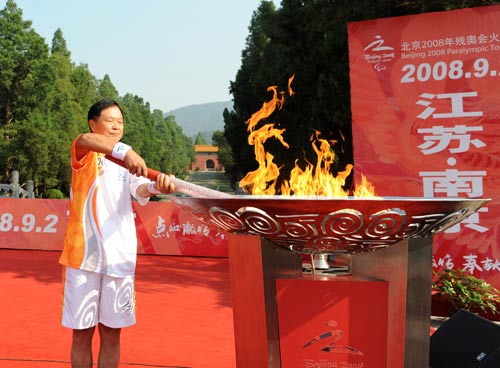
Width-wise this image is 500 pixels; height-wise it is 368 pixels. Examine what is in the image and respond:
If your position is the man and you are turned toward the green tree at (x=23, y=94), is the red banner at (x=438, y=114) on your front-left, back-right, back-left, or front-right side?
front-right

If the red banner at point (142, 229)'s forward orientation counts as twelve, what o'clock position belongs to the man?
The man is roughly at 12 o'clock from the red banner.

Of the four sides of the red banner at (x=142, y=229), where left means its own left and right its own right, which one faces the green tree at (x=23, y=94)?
back

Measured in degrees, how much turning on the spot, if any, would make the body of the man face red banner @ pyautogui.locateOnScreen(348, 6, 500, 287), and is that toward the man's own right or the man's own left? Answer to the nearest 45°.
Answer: approximately 90° to the man's own left

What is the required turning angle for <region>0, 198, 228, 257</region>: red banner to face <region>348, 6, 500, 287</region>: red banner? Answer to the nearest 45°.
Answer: approximately 45° to its left

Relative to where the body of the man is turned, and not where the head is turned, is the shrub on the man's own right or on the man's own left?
on the man's own left

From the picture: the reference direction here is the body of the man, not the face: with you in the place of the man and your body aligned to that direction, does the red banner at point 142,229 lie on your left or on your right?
on your left

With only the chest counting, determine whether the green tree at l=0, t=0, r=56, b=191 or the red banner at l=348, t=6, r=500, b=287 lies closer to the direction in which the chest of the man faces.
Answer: the red banner

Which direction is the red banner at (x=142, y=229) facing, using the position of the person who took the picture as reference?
facing the viewer

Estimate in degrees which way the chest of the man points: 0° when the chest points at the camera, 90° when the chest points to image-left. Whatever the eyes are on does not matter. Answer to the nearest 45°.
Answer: approximately 315°

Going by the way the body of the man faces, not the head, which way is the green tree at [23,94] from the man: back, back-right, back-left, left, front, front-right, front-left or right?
back-left

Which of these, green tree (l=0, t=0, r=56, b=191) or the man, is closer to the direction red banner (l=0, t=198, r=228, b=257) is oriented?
the man

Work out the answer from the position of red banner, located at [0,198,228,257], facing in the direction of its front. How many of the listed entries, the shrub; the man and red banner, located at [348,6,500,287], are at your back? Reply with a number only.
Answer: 0

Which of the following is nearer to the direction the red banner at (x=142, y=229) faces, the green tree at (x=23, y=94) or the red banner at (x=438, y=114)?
the red banner

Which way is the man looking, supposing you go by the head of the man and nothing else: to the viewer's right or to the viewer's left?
to the viewer's right

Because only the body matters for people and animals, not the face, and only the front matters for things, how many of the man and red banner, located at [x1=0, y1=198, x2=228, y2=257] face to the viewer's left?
0
